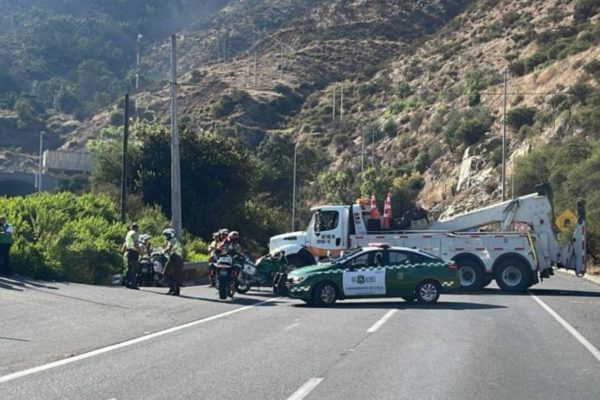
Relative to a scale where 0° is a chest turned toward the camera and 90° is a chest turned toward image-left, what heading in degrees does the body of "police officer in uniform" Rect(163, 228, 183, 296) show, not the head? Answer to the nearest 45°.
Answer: approximately 90°

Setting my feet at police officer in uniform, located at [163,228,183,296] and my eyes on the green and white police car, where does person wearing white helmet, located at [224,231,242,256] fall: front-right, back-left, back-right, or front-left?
front-left

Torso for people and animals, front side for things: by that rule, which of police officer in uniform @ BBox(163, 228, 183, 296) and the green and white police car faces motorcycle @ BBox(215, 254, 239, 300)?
the green and white police car

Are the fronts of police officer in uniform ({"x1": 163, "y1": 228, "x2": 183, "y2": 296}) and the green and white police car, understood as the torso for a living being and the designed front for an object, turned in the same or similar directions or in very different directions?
same or similar directions

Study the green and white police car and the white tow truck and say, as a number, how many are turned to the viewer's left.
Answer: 2

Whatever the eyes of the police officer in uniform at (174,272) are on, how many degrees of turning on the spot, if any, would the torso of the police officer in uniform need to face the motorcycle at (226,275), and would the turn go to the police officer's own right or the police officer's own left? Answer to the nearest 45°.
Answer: approximately 135° to the police officer's own left

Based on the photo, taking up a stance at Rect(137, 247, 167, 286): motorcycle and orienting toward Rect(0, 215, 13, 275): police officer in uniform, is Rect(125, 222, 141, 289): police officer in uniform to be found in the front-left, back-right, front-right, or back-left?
front-left

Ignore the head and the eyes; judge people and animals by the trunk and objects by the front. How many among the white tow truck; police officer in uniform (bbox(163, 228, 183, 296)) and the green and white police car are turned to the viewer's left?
3

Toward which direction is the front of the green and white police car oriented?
to the viewer's left

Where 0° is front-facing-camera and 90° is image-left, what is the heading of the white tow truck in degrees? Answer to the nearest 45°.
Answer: approximately 90°

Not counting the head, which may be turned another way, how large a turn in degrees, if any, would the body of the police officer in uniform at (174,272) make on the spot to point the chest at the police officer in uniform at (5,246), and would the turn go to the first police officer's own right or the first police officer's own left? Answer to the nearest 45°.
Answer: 0° — they already face them
